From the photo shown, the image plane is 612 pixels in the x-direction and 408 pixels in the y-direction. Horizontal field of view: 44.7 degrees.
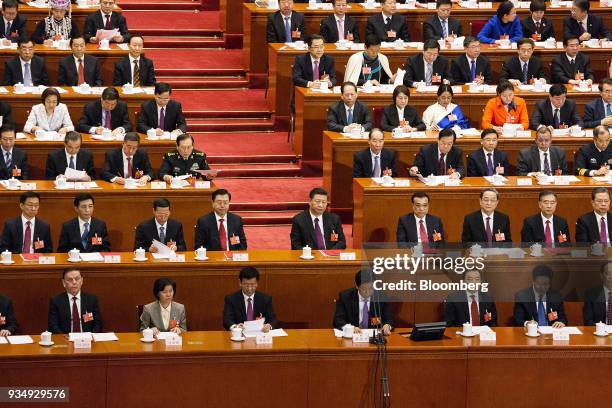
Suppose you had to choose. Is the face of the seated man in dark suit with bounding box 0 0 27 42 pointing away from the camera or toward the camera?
toward the camera

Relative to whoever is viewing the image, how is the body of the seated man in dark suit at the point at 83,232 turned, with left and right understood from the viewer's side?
facing the viewer

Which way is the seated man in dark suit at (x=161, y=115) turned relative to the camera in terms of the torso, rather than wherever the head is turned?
toward the camera

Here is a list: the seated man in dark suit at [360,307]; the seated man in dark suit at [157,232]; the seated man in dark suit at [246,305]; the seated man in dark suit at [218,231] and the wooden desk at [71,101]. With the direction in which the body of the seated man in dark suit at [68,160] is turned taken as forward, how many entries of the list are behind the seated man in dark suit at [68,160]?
1

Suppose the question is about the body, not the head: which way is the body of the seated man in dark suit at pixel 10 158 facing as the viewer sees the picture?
toward the camera

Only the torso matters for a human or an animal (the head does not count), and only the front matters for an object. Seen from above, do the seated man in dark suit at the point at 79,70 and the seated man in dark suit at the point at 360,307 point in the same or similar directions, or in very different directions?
same or similar directions
